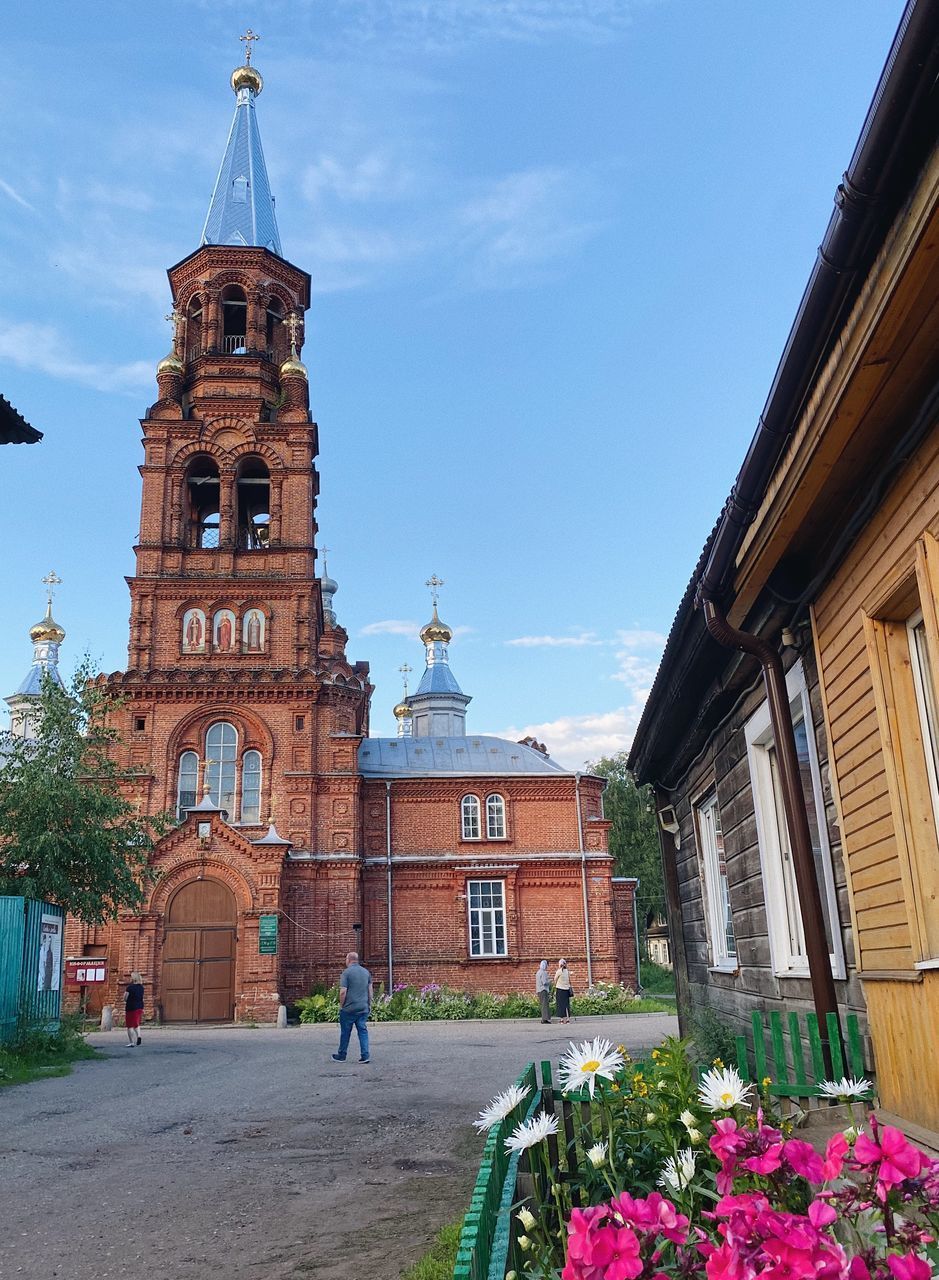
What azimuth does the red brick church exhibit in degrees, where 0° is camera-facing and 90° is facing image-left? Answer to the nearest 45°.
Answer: approximately 0°

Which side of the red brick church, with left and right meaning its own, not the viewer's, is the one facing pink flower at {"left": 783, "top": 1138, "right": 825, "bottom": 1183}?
front

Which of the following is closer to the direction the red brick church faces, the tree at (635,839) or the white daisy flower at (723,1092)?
the white daisy flower

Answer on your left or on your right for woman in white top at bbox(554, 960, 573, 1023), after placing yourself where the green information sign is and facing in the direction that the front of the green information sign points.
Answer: on your left

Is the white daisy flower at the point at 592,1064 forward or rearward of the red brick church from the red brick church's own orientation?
forward
